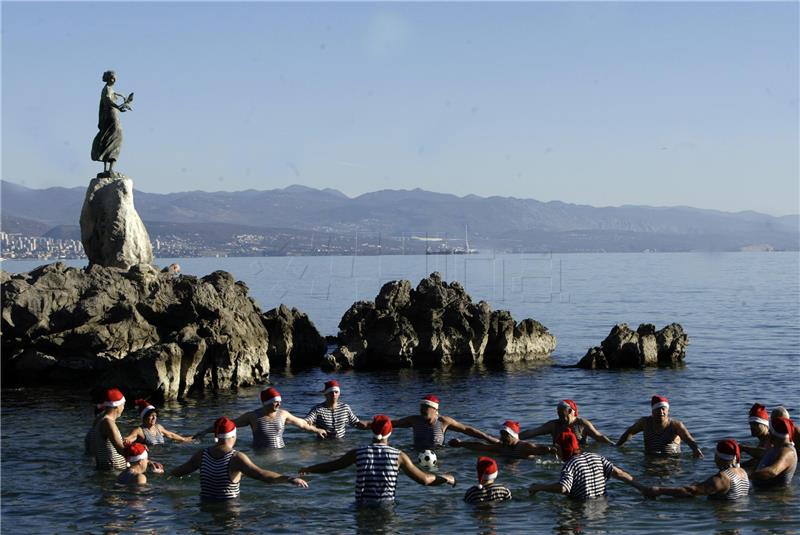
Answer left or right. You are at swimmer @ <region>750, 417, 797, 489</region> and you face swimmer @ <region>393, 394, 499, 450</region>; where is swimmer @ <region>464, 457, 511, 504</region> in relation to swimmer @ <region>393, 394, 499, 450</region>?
left

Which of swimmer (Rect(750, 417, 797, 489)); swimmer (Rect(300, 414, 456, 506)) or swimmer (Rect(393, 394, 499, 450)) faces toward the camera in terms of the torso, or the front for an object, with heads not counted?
swimmer (Rect(393, 394, 499, 450))

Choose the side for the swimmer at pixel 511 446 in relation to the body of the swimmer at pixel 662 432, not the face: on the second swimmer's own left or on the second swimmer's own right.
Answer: on the second swimmer's own right

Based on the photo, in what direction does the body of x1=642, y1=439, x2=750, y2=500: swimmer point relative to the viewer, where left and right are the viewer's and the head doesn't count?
facing away from the viewer and to the left of the viewer

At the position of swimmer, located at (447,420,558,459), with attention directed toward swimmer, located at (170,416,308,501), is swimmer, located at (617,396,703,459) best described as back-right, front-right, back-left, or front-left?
back-left

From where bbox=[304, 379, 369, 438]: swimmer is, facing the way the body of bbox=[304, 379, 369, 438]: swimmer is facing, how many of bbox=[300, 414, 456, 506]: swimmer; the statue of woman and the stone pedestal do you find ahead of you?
1

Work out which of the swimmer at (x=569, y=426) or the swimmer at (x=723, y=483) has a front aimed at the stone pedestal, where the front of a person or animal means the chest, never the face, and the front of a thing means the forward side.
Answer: the swimmer at (x=723, y=483)

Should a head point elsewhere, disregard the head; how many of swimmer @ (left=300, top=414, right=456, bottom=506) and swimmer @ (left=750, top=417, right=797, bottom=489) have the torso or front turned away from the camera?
1

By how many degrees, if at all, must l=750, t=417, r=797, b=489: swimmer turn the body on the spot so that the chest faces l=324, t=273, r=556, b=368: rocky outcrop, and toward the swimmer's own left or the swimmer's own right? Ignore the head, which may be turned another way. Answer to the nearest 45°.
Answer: approximately 45° to the swimmer's own right

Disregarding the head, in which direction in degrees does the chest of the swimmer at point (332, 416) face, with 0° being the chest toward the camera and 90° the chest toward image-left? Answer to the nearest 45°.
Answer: approximately 0°

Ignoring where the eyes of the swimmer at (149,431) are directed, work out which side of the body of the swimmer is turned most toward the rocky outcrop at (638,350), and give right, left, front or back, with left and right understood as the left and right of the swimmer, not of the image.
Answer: left

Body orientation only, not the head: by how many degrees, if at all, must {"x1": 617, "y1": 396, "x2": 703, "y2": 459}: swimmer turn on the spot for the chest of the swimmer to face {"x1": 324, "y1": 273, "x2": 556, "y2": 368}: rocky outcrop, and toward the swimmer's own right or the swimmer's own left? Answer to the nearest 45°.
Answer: approximately 135° to the swimmer's own right

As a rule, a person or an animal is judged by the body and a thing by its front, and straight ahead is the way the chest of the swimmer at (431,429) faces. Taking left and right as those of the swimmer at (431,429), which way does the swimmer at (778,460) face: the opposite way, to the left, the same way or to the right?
to the right

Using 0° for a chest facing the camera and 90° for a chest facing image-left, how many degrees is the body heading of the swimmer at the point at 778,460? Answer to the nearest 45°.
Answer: approximately 90°
